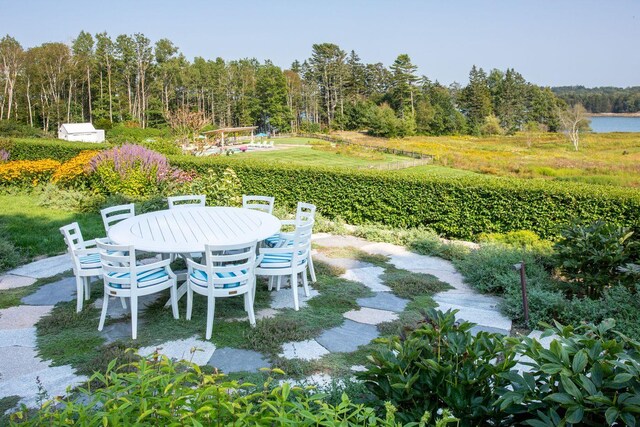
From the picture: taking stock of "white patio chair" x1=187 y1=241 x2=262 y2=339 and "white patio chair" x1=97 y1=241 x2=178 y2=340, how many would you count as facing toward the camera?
0

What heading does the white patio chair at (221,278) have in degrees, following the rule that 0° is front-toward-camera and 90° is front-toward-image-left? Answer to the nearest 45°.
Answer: approximately 135°

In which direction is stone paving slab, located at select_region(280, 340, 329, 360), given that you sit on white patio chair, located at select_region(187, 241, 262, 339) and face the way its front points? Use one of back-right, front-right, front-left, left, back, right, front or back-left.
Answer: back

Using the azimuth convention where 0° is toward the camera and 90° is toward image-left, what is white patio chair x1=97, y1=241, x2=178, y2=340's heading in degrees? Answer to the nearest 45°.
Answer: approximately 225°

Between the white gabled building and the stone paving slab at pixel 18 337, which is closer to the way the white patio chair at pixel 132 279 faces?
the white gabled building

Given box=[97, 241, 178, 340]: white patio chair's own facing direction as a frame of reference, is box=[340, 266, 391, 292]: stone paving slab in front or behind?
in front

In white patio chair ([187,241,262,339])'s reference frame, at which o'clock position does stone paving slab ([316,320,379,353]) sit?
The stone paving slab is roughly at 5 o'clock from the white patio chair.

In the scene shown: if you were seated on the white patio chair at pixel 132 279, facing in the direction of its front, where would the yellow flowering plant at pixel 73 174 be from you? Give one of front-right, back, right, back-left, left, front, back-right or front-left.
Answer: front-left
